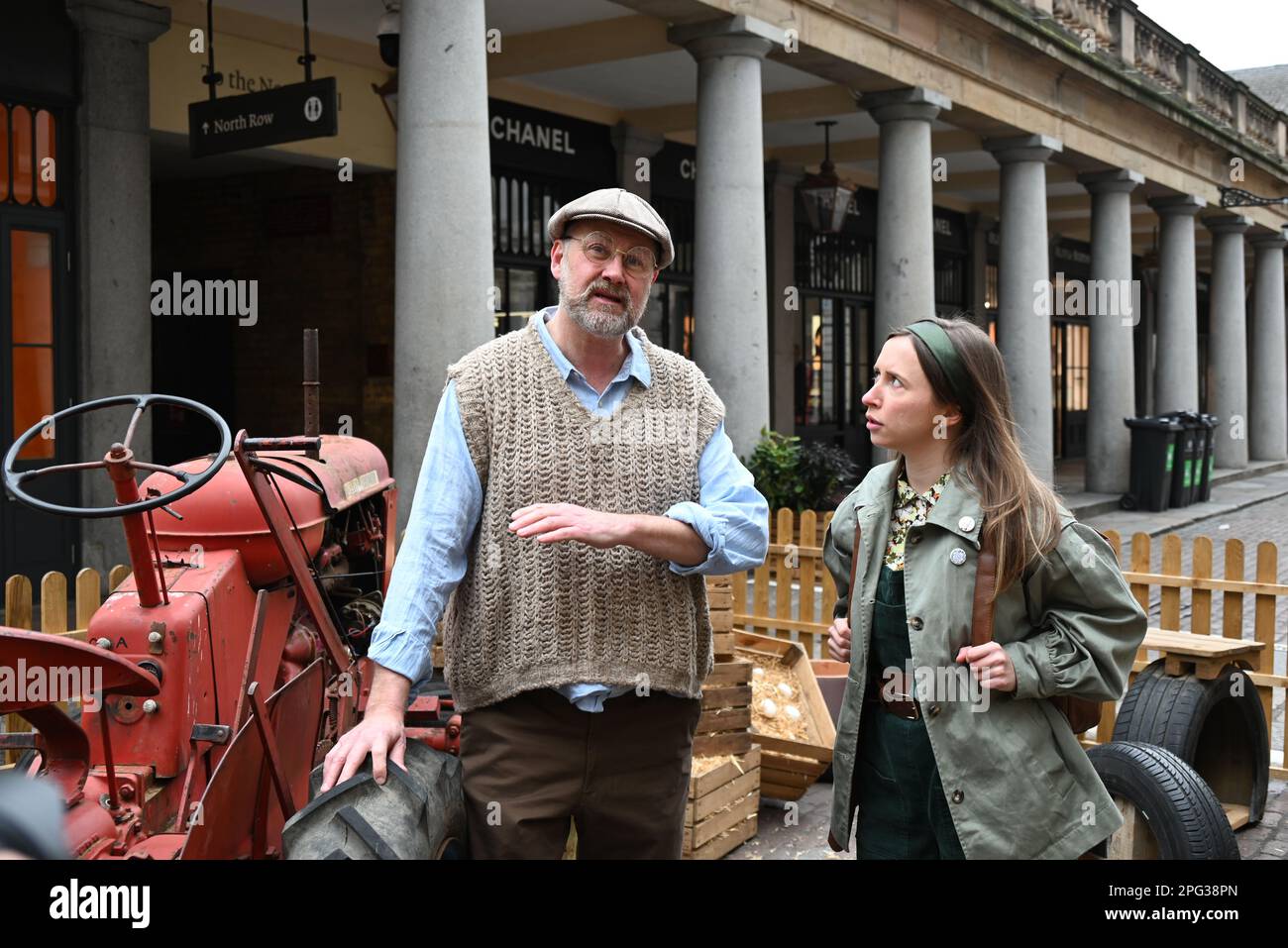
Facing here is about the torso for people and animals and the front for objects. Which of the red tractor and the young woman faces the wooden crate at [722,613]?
the red tractor

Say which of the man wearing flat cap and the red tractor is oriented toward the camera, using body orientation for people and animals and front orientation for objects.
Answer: the man wearing flat cap

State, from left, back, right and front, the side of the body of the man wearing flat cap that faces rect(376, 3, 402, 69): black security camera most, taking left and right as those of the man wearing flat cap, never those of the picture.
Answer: back

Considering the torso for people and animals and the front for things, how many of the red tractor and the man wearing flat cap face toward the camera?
1

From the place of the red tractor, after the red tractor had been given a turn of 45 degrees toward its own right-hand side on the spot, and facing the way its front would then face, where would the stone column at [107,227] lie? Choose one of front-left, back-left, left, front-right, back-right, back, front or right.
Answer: left

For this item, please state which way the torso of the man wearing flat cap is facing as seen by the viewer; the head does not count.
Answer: toward the camera

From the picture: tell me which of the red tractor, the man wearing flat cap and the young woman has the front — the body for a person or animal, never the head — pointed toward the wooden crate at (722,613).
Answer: the red tractor

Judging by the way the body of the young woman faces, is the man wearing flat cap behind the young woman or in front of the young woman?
in front

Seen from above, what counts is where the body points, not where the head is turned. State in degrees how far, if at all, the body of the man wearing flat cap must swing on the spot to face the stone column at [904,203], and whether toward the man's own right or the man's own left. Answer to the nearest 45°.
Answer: approximately 180°

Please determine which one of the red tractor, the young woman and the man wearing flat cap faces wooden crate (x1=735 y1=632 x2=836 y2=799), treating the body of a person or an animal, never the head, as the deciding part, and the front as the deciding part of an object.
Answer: the red tractor

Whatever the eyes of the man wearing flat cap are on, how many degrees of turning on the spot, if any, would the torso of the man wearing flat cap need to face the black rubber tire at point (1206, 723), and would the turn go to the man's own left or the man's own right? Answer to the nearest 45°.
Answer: approximately 135° to the man's own left

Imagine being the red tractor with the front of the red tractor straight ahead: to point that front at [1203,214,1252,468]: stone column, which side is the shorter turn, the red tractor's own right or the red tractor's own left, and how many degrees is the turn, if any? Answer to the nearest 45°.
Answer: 0° — it already faces it

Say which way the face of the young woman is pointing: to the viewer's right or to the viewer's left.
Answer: to the viewer's left

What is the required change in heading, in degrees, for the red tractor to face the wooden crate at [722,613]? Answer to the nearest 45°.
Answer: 0° — it already faces it

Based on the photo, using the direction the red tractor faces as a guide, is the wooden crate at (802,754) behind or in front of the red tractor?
in front

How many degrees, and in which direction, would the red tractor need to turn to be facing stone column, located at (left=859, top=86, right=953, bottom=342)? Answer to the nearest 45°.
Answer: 0° — it already faces it

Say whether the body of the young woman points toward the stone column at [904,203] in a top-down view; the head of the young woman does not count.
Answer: no

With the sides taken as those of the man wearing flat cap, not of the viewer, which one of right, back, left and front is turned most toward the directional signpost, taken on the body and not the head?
back

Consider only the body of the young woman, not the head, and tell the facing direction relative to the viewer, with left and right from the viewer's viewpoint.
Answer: facing the viewer and to the left of the viewer

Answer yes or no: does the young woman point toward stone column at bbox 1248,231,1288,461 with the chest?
no
